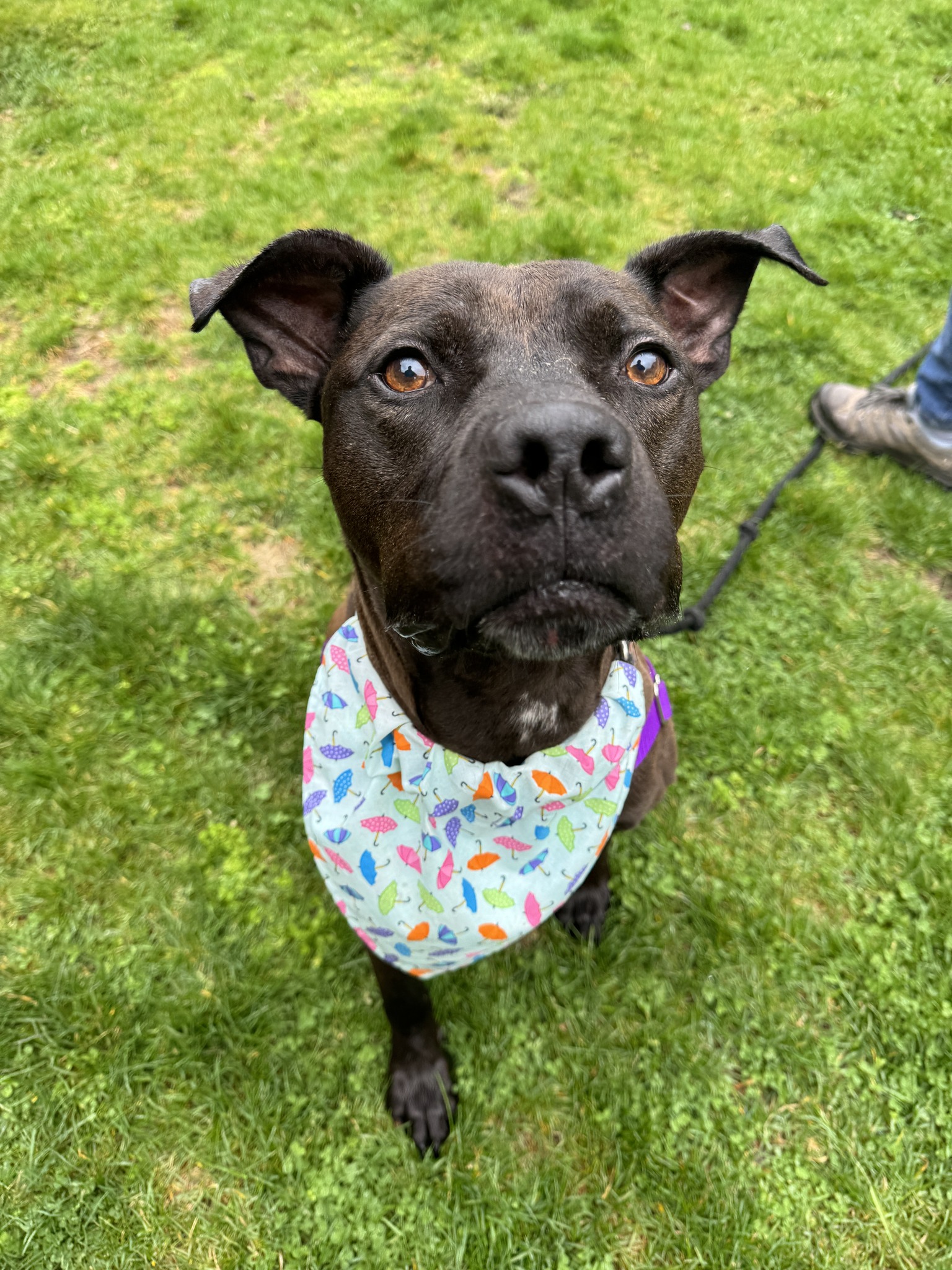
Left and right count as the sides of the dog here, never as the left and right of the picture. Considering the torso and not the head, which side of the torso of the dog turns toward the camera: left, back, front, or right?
front
